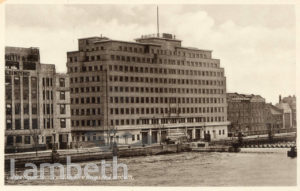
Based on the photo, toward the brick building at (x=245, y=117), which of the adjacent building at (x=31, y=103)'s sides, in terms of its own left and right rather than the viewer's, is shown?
left

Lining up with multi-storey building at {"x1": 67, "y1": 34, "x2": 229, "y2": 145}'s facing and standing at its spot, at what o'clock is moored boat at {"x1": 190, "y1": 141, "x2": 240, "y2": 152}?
The moored boat is roughly at 10 o'clock from the multi-storey building.

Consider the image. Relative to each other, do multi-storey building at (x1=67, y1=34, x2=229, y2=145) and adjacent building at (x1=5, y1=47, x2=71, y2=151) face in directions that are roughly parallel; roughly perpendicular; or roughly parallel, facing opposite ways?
roughly parallel

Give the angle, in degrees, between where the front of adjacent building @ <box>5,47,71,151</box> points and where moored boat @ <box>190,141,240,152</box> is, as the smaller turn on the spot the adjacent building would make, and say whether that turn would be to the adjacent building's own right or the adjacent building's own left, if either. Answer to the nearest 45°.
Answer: approximately 90° to the adjacent building's own left

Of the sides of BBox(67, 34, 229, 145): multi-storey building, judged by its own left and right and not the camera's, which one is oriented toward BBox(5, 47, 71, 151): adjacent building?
right

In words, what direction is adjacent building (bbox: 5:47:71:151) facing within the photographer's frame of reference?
facing the viewer and to the right of the viewer

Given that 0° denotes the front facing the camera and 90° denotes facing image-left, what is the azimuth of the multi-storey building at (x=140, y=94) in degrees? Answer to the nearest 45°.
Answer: approximately 315°
